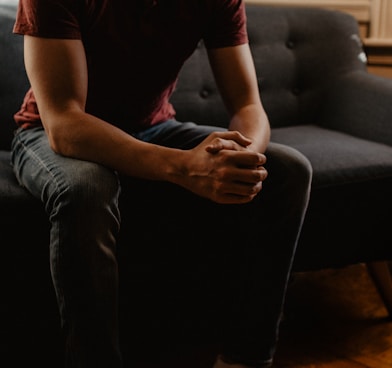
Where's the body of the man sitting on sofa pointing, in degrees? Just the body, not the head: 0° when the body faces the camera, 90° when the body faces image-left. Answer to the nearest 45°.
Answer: approximately 315°
